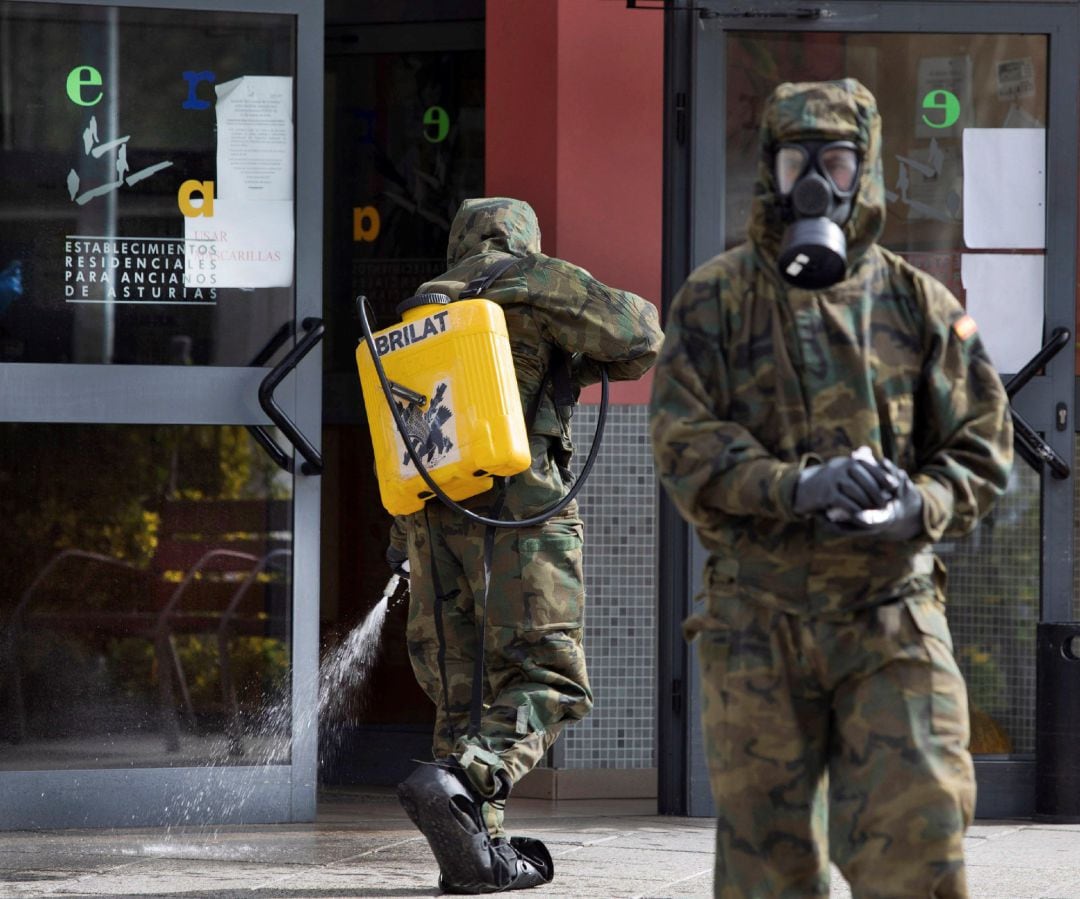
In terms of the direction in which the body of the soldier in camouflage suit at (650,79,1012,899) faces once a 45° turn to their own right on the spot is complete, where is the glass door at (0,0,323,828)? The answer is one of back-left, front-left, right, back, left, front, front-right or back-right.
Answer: right

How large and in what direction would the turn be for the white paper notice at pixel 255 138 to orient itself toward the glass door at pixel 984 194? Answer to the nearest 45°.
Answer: approximately 90° to its left

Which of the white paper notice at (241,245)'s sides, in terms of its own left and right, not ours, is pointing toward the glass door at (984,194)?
left

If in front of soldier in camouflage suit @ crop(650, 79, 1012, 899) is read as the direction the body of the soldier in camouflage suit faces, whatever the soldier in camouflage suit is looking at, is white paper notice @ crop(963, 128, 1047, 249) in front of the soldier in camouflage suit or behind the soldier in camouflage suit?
behind

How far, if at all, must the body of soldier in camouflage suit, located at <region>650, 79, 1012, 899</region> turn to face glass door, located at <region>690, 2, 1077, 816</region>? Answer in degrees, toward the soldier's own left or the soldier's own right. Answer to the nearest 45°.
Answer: approximately 180°
